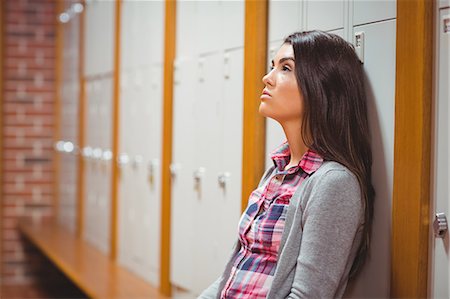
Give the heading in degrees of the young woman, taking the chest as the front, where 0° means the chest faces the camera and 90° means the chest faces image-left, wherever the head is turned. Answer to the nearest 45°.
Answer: approximately 45°

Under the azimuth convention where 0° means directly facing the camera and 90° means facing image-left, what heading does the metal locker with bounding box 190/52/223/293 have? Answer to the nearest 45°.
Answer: approximately 45°

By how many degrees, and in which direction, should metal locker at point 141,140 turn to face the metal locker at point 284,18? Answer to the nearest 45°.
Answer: approximately 45° to its left

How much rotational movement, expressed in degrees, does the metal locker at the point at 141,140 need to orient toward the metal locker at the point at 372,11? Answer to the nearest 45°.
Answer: approximately 45° to its left

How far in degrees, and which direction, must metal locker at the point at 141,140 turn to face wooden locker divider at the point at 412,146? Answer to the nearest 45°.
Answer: approximately 45° to its left

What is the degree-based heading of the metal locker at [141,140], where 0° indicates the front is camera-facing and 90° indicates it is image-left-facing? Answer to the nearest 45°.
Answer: approximately 45°
